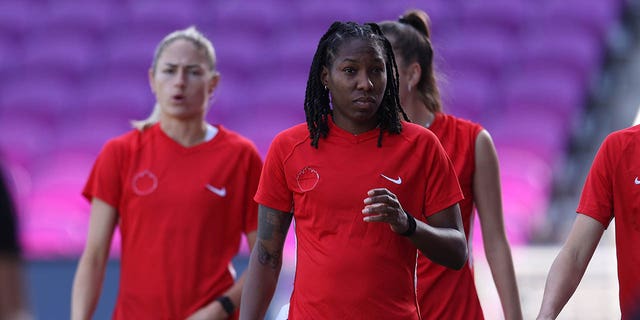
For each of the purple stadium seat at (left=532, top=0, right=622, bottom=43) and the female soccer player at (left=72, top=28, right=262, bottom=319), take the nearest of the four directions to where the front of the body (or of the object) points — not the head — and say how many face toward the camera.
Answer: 2

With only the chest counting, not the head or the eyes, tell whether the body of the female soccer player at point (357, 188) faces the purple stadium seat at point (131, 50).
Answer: no

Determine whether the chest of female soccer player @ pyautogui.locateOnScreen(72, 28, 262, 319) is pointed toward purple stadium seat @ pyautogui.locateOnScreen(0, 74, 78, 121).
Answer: no

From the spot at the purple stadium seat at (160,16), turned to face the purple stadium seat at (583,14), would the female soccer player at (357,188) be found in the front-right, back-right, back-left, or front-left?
front-right

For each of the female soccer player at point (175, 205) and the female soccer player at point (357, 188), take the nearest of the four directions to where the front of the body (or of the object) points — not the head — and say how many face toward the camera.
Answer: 2

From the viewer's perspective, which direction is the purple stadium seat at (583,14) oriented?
toward the camera

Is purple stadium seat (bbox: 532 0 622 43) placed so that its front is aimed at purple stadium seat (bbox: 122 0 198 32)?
no

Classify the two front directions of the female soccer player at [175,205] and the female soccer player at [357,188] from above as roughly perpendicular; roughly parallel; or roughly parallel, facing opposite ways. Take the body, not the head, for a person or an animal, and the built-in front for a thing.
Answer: roughly parallel

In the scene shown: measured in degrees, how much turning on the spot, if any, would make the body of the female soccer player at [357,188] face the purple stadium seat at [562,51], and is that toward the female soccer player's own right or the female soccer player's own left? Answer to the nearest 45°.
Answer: approximately 180°

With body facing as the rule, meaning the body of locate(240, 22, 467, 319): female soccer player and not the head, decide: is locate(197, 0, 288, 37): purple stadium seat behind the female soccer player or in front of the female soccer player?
behind

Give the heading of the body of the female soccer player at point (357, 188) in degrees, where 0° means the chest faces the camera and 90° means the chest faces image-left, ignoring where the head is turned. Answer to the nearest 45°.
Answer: approximately 0°

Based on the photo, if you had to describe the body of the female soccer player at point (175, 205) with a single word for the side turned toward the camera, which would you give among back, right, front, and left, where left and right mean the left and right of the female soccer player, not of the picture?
front

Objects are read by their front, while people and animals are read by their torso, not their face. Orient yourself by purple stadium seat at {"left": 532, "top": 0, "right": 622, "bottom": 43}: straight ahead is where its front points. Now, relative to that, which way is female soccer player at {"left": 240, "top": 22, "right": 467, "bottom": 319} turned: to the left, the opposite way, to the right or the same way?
the same way

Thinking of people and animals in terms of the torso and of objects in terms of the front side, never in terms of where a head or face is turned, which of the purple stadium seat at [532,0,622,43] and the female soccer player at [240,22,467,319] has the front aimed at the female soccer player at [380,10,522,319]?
the purple stadium seat

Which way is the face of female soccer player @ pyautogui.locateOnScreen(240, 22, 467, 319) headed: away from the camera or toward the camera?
toward the camera
